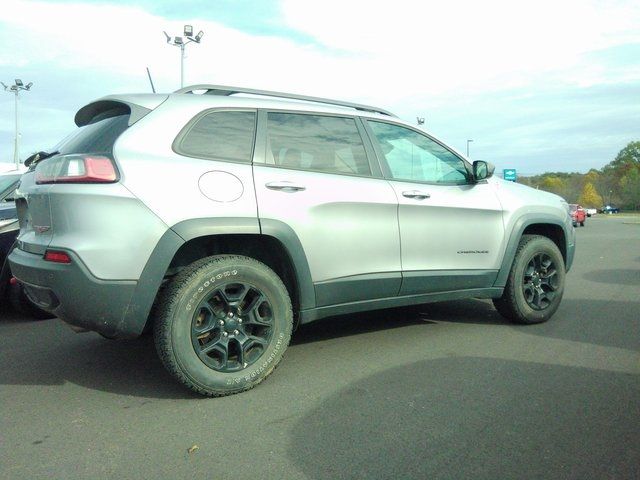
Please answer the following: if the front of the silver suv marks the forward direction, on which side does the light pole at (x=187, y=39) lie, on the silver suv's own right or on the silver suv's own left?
on the silver suv's own left

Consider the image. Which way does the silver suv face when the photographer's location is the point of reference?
facing away from the viewer and to the right of the viewer
